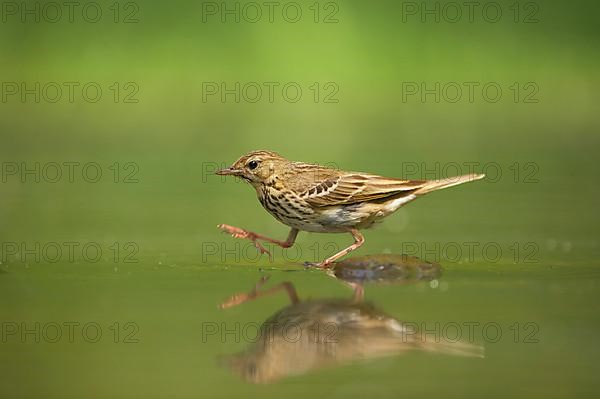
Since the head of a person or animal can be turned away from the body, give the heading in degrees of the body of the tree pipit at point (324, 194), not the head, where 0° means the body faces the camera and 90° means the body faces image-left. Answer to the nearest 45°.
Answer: approximately 90°
